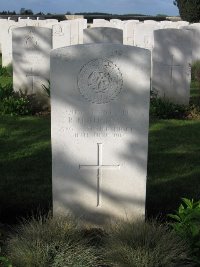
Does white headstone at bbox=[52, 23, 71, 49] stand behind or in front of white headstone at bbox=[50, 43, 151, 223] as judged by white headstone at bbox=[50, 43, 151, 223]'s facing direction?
behind

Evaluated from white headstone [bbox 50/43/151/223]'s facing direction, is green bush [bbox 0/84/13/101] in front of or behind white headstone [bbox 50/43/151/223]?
behind

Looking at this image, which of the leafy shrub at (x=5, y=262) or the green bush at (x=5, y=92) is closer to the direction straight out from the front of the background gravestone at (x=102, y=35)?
the leafy shrub

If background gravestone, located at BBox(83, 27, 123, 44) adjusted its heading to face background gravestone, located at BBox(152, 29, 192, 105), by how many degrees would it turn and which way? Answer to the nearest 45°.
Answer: approximately 45° to its left

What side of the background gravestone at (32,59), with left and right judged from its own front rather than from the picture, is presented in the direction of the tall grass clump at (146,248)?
front

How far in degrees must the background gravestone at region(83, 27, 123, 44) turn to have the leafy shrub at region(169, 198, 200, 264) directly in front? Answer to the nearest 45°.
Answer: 0° — it already faces it

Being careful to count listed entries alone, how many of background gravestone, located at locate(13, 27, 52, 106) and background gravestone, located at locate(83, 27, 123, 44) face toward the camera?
2

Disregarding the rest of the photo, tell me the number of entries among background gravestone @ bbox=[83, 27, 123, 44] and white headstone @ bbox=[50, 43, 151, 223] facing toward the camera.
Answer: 2

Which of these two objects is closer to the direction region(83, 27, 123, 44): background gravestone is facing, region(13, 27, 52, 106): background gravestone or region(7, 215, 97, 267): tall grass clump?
the tall grass clump

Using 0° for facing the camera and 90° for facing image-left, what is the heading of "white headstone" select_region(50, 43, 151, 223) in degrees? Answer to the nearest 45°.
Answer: approximately 0°

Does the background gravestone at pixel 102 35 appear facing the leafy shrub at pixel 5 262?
yes

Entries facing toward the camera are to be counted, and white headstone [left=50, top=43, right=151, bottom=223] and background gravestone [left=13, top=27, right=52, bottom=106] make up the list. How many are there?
2

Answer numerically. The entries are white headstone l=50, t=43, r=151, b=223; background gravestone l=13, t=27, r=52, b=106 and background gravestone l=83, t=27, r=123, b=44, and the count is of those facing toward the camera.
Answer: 3

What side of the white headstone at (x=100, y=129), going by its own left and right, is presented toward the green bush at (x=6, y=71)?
back

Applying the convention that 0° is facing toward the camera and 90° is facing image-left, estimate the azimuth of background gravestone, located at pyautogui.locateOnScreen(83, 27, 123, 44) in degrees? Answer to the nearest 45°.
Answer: approximately 0°
